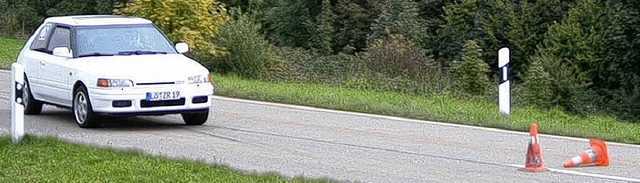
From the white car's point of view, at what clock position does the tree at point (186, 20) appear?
The tree is roughly at 8 o'clock from the white car.

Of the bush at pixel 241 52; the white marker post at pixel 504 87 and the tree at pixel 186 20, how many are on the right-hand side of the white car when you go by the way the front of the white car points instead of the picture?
0

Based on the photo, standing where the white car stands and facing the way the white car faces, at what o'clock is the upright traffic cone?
The upright traffic cone is roughly at 12 o'clock from the white car.

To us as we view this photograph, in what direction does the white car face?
facing the viewer and to the right of the viewer

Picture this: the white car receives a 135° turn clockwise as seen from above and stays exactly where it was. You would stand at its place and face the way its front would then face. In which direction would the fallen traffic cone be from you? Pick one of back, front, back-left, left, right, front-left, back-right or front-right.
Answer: back-left

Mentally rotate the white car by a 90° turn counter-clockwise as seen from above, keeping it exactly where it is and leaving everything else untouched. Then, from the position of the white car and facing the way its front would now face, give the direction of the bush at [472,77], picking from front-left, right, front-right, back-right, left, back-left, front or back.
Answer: front

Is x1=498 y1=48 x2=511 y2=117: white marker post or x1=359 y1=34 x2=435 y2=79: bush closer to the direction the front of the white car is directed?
the white marker post

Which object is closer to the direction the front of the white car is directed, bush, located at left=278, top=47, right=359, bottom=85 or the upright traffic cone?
the upright traffic cone

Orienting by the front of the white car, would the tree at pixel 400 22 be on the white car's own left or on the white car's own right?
on the white car's own left

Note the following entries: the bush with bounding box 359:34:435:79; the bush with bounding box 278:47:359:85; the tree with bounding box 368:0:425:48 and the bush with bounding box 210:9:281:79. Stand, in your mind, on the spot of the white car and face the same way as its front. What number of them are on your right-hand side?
0

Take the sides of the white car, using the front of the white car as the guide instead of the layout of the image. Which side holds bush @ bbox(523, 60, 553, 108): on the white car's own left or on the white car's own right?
on the white car's own left

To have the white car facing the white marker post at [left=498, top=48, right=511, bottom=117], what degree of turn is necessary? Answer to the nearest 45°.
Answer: approximately 45° to its left

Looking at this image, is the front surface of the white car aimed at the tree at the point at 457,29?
no

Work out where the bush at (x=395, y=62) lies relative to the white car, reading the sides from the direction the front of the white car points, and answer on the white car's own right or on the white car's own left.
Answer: on the white car's own left

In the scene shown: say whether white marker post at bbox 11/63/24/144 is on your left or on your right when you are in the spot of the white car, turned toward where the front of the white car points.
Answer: on your right
